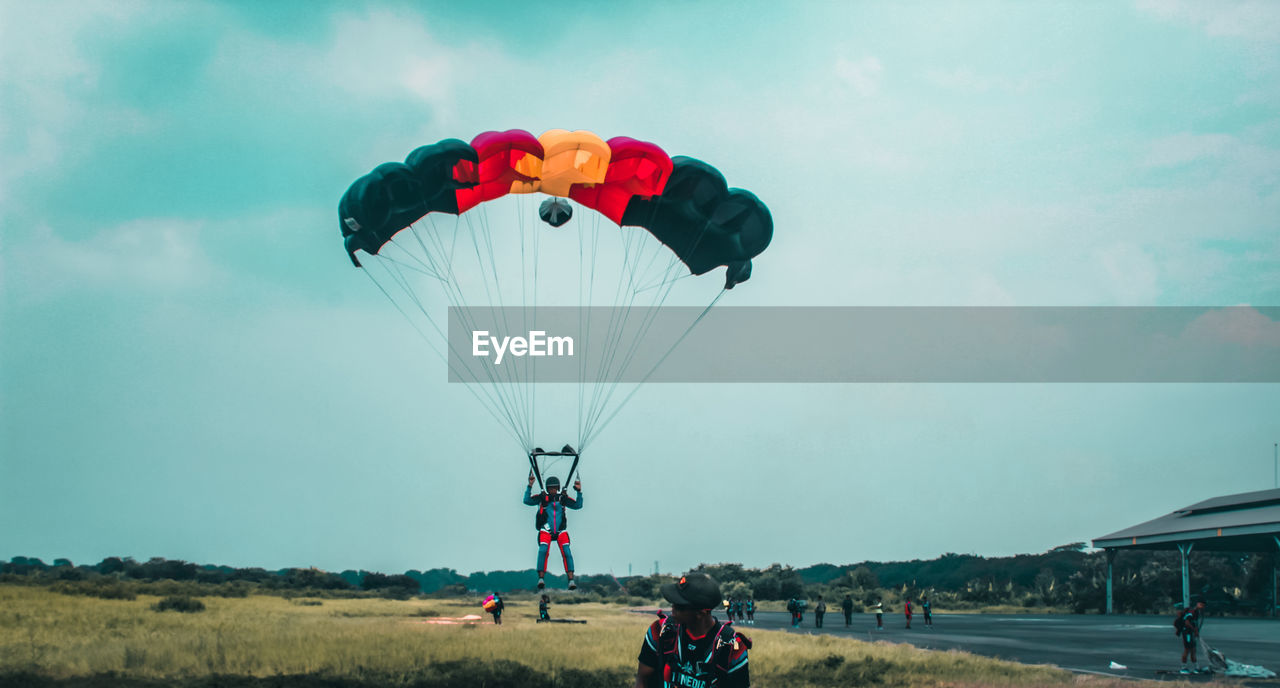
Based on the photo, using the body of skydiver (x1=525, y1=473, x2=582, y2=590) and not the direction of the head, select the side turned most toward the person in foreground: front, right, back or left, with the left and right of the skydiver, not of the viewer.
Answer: front

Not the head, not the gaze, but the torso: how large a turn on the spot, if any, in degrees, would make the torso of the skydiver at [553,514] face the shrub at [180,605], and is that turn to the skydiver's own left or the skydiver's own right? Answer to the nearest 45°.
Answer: approximately 135° to the skydiver's own right

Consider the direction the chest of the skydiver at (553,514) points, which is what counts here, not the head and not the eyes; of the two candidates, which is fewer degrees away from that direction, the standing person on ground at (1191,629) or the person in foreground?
the person in foreground

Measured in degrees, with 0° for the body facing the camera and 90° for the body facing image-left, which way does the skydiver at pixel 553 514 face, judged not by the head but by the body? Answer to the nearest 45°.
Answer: approximately 0°

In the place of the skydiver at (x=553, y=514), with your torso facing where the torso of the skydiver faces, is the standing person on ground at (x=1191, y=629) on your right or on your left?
on your left

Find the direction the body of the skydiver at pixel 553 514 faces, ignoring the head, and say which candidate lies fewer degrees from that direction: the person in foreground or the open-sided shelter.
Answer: the person in foreground

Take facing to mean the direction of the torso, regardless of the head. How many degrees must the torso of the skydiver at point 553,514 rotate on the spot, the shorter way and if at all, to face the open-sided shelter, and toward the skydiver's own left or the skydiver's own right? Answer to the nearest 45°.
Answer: approximately 135° to the skydiver's own left

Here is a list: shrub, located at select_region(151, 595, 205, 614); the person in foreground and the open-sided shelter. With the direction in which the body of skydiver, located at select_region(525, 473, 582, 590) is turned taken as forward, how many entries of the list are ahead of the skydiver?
1
